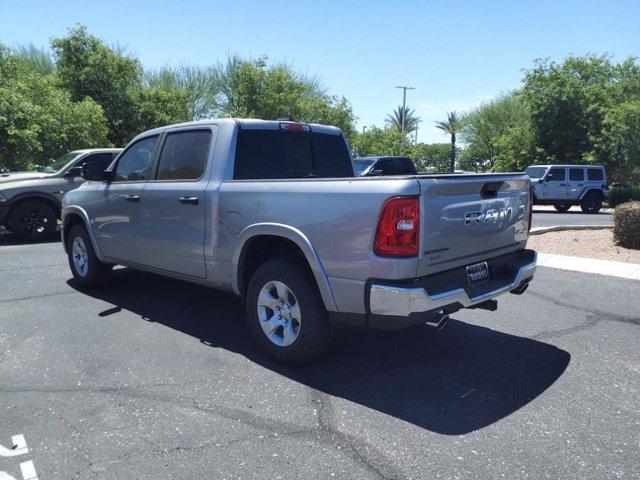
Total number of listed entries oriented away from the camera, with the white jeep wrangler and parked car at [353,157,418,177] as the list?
0

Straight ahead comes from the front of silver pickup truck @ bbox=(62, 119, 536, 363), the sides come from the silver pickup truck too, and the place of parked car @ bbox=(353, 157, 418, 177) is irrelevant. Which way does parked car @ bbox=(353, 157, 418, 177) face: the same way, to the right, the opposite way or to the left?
to the left

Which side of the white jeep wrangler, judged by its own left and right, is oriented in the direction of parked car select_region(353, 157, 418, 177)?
front

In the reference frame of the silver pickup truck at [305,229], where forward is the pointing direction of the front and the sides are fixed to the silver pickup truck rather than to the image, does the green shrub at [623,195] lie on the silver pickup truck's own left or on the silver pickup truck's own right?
on the silver pickup truck's own right

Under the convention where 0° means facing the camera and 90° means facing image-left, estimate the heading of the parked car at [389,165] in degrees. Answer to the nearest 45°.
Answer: approximately 45°

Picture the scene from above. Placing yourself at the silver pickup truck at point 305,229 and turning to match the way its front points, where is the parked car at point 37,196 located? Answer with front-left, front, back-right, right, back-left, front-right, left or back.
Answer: front

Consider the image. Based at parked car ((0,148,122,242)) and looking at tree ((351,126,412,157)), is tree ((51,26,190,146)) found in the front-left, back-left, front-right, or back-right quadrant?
front-left

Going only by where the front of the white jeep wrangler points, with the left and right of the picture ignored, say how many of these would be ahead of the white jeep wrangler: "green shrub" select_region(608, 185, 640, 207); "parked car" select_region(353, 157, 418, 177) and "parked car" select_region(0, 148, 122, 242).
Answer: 2

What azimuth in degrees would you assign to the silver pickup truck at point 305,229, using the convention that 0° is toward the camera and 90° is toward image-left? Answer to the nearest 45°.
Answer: approximately 135°

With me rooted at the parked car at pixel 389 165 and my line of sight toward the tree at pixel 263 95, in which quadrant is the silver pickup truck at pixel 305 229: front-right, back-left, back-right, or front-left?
back-left

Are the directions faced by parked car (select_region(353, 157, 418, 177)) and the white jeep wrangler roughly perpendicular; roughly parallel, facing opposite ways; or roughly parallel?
roughly parallel

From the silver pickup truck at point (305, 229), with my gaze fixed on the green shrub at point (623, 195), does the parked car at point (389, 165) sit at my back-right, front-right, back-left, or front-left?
front-left

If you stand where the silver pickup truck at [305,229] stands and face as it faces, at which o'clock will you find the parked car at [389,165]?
The parked car is roughly at 2 o'clock from the silver pickup truck.

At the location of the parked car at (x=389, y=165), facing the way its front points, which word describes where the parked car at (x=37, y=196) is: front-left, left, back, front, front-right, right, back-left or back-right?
front

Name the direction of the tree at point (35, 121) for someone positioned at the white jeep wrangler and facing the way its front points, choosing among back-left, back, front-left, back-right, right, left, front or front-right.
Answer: front

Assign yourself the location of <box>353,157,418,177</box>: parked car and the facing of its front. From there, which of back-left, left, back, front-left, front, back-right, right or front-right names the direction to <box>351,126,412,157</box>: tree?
back-right

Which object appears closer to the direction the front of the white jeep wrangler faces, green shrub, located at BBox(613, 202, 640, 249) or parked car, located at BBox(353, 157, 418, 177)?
the parked car

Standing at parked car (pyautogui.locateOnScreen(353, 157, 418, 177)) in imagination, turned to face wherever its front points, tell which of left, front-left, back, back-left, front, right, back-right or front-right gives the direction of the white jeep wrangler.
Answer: back

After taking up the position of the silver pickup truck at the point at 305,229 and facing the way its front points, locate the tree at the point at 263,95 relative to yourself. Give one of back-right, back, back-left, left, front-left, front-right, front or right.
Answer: front-right

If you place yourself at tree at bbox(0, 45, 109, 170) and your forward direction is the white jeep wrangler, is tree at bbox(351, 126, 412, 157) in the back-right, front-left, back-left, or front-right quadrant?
front-left

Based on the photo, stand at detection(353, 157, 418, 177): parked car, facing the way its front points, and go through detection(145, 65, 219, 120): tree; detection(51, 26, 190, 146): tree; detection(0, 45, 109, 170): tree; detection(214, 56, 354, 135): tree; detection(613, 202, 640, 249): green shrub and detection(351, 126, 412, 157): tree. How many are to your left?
1
